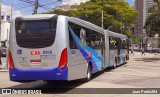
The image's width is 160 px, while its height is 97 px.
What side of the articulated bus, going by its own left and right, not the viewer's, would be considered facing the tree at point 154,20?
front

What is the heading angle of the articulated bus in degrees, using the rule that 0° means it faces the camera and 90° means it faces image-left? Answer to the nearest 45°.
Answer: approximately 225°
